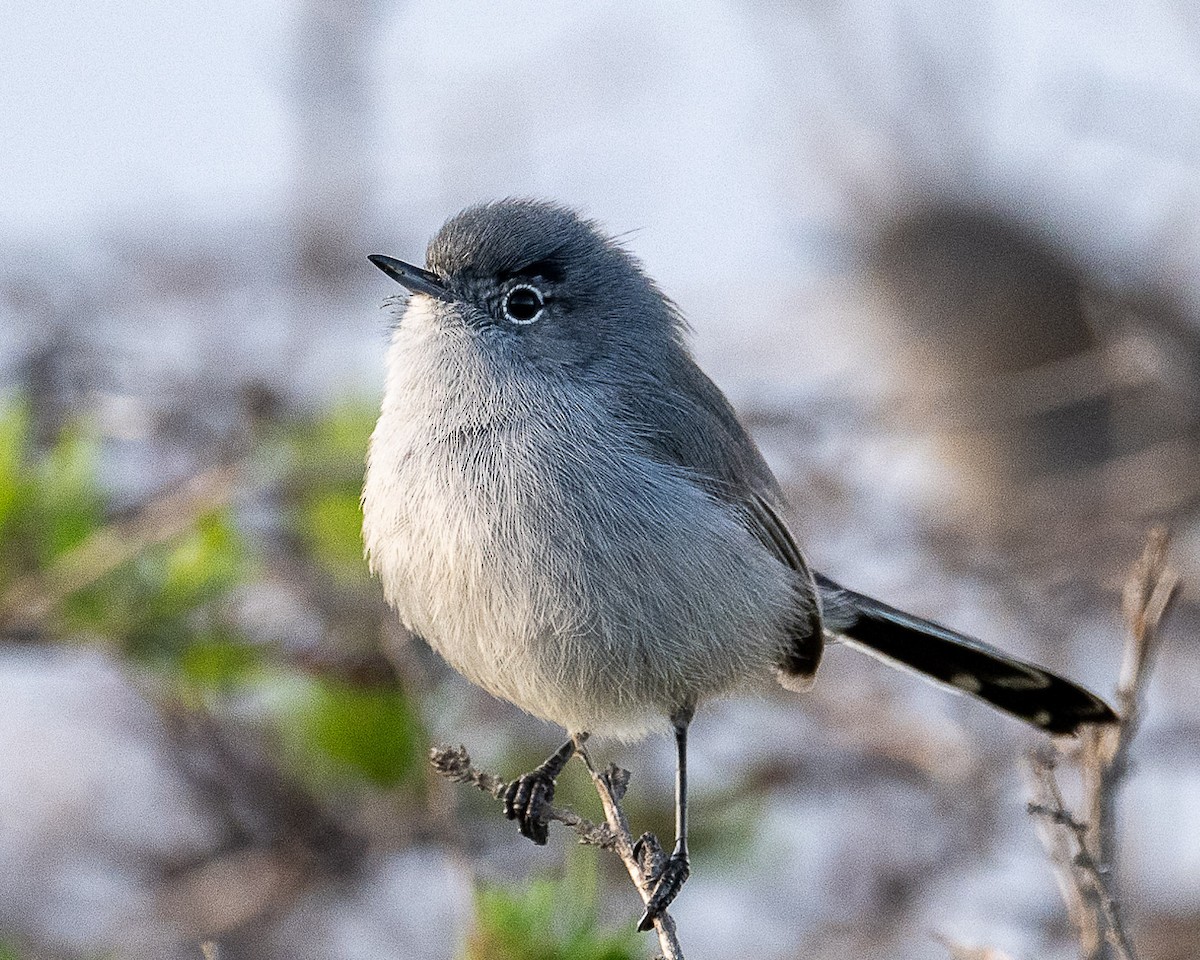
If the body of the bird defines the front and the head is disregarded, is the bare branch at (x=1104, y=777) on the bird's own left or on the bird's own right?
on the bird's own left

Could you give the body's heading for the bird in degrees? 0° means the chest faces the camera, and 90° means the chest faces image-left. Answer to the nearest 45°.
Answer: approximately 45°
